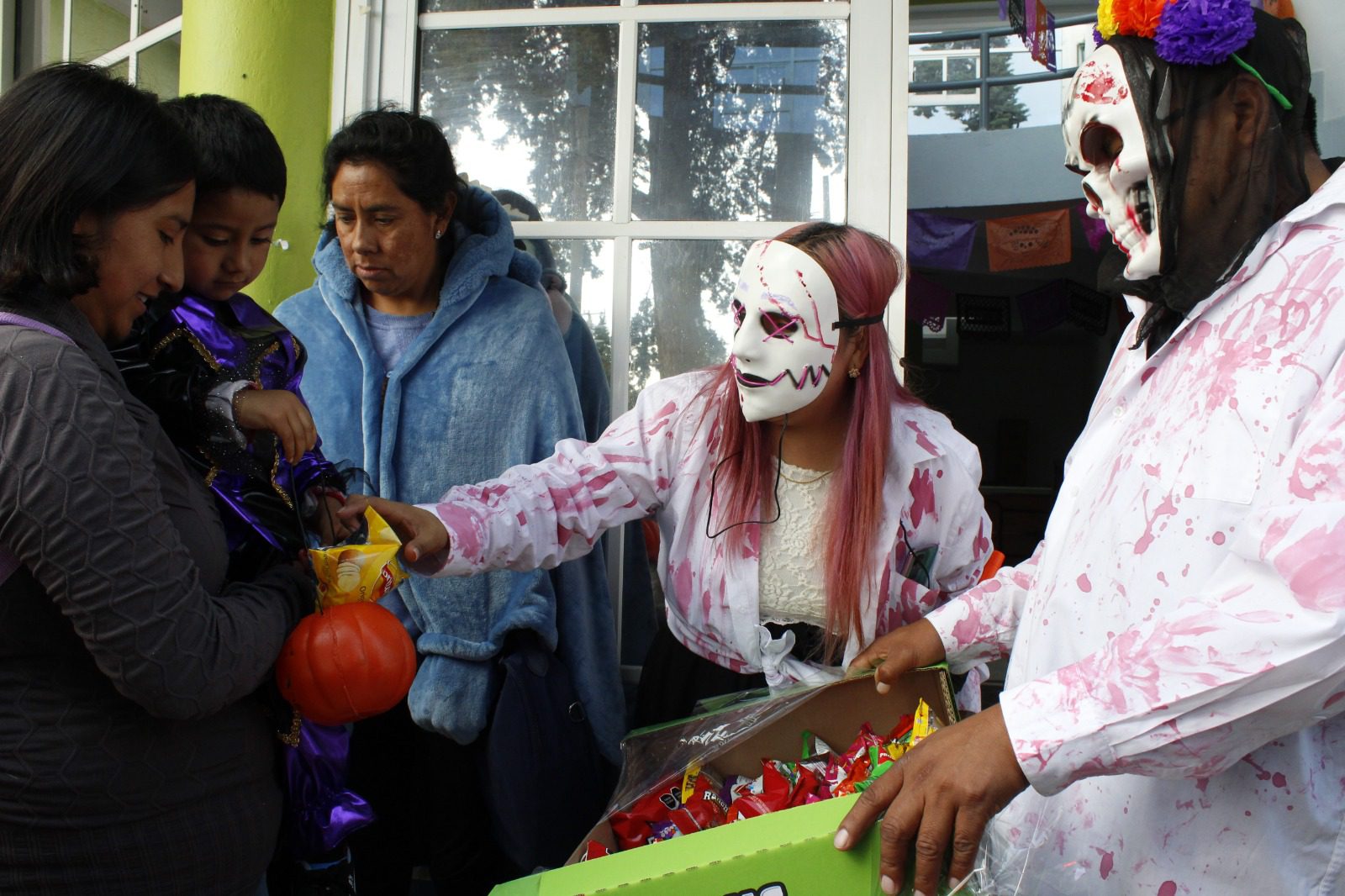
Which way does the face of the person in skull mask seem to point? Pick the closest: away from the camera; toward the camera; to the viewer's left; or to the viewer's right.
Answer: to the viewer's left

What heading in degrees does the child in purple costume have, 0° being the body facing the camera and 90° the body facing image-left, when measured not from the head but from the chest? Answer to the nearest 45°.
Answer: approximately 315°

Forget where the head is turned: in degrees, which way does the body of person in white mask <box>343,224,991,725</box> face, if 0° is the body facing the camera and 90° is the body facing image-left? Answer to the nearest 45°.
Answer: approximately 45°

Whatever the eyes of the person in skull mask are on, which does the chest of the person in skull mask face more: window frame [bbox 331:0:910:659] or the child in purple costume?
the child in purple costume

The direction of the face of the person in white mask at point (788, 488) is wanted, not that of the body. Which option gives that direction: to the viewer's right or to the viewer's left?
to the viewer's left

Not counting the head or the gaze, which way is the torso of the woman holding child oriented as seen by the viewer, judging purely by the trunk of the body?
to the viewer's right

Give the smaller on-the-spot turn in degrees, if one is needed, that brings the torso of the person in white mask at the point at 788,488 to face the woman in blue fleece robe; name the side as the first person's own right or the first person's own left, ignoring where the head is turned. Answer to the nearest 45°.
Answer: approximately 90° to the first person's own right

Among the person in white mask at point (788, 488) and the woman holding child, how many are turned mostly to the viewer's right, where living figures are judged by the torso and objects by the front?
1

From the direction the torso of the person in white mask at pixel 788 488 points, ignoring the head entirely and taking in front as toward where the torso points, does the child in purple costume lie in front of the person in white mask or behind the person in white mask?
in front

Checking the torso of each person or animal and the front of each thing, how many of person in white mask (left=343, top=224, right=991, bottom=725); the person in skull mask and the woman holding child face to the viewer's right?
1

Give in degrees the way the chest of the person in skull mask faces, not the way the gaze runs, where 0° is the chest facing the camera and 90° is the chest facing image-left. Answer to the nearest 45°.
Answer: approximately 90°

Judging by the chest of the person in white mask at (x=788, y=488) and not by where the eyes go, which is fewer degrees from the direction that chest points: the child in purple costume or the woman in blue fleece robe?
the child in purple costume

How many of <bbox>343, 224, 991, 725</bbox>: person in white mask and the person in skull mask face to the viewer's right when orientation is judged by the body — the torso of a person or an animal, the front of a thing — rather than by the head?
0

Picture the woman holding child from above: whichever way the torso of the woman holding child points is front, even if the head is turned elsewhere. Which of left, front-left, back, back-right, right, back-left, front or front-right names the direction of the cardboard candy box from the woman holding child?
front-right
